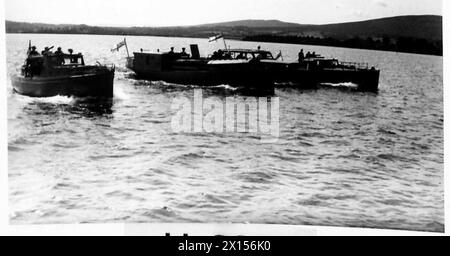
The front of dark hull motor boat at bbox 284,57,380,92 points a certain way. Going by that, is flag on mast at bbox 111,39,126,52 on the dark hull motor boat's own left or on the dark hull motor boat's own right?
on the dark hull motor boat's own right
